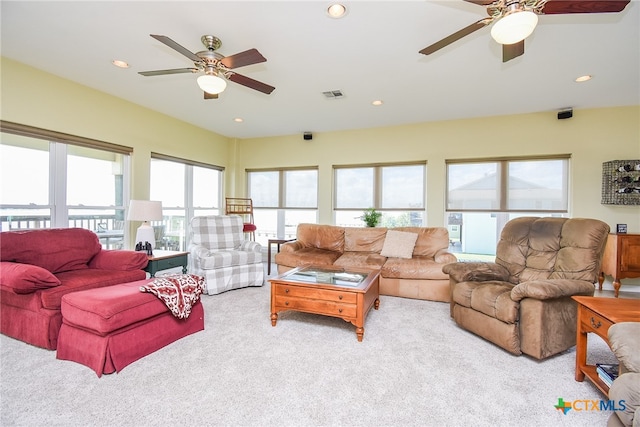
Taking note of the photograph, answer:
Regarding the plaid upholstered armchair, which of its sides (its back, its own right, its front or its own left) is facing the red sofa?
right

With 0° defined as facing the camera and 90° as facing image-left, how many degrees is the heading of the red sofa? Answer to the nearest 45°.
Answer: approximately 315°

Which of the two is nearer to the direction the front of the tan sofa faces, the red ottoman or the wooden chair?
the red ottoman

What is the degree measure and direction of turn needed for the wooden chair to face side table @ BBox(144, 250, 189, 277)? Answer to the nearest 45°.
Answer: approximately 45° to its right

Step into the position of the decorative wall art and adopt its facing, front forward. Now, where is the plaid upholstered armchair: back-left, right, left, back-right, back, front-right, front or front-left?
front-right

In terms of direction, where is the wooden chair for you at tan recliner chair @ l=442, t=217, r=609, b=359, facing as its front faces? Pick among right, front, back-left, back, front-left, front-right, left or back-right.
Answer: front-right

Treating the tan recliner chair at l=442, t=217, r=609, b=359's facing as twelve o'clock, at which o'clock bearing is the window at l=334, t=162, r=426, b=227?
The window is roughly at 3 o'clock from the tan recliner chair.

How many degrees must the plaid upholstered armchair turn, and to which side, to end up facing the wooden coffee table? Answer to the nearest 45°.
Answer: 0° — it already faces it
